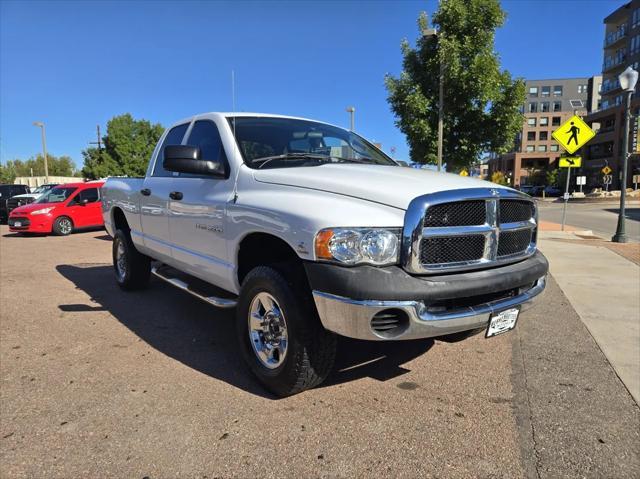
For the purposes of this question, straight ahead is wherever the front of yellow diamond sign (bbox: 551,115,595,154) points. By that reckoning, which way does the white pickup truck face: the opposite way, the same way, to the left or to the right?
to the left

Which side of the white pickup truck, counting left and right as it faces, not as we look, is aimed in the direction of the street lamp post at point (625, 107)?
left

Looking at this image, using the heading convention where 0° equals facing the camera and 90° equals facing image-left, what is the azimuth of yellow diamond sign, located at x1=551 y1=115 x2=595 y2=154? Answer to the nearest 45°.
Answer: approximately 0°

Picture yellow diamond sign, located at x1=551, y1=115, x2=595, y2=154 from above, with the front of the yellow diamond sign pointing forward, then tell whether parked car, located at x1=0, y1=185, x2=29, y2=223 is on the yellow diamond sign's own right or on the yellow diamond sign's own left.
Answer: on the yellow diamond sign's own right

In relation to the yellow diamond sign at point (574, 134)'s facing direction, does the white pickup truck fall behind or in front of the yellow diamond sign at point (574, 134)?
in front

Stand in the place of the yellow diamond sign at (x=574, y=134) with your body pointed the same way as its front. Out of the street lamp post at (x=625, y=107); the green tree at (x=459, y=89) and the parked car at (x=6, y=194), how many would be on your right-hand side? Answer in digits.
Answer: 2

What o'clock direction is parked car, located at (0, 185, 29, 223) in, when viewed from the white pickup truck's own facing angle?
The parked car is roughly at 6 o'clock from the white pickup truck.

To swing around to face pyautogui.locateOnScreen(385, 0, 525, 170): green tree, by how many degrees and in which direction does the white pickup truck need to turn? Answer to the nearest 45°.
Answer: approximately 135° to its left
